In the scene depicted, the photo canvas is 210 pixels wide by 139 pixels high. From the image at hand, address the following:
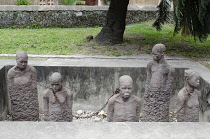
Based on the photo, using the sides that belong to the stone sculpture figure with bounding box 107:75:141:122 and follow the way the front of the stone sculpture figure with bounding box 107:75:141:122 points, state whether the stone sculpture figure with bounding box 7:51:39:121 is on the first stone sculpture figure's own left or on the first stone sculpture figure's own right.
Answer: on the first stone sculpture figure's own right

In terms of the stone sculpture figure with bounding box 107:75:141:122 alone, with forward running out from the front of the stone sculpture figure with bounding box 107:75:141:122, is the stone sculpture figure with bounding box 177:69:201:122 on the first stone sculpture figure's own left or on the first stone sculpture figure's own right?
on the first stone sculpture figure's own left

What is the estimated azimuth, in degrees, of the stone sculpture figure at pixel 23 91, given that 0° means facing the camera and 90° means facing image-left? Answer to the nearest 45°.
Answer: approximately 0°

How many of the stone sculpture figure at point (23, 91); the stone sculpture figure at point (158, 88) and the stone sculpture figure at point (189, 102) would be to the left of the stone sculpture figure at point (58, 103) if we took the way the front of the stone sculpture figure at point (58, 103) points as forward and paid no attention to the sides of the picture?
2

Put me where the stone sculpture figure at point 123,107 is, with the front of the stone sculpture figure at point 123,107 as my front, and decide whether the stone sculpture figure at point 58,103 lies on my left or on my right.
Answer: on my right

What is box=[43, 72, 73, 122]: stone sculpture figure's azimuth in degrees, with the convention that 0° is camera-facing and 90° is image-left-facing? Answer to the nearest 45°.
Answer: approximately 0°

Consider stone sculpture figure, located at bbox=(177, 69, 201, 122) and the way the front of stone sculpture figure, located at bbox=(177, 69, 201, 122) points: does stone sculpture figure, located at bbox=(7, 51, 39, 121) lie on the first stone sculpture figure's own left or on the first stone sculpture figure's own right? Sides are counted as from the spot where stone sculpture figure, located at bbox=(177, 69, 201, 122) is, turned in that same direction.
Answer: on the first stone sculpture figure's own right
